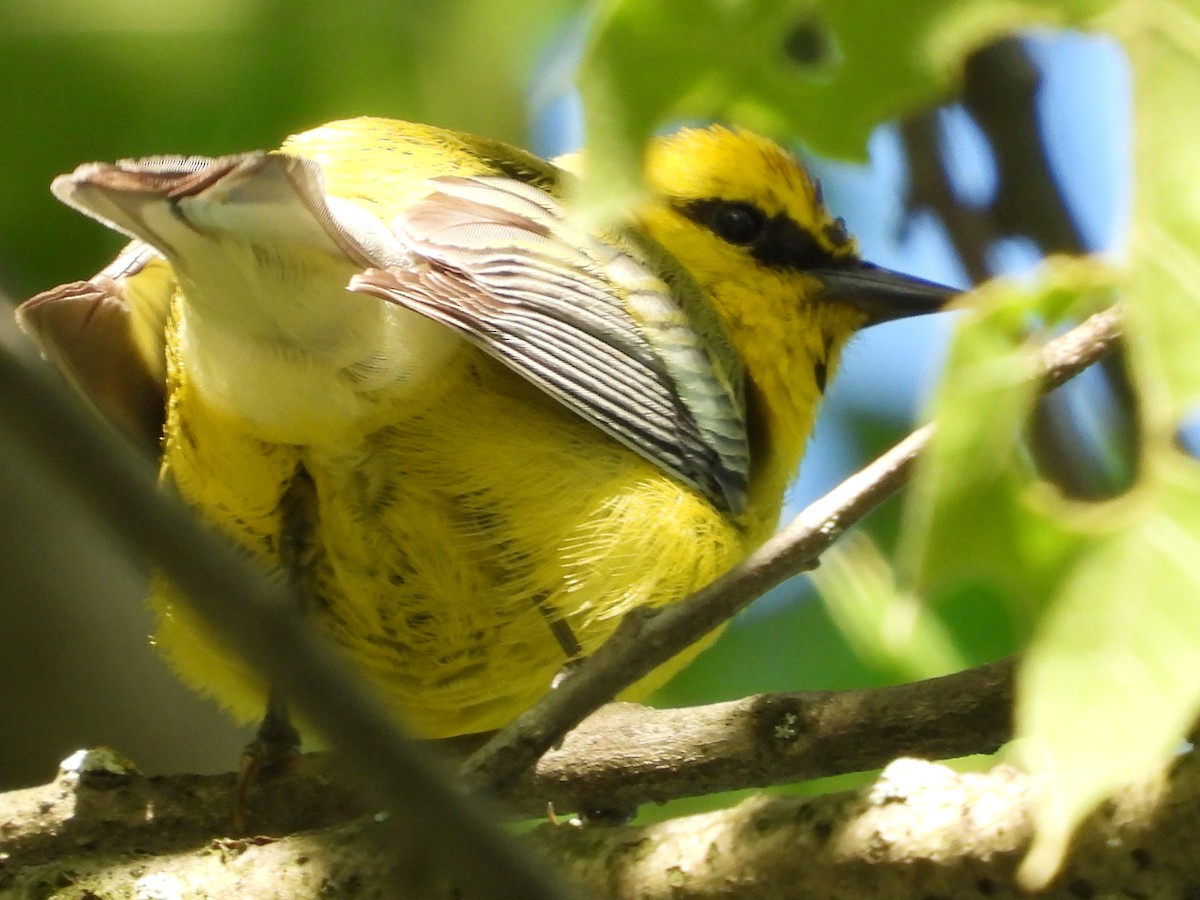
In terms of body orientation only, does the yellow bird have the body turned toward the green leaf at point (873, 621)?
yes

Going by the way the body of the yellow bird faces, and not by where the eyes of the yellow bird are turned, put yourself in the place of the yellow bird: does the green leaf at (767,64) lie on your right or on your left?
on your right

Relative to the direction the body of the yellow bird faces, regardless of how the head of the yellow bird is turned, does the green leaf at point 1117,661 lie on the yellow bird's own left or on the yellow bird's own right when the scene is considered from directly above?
on the yellow bird's own right

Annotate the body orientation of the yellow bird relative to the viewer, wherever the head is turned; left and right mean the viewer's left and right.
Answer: facing away from the viewer and to the right of the viewer
